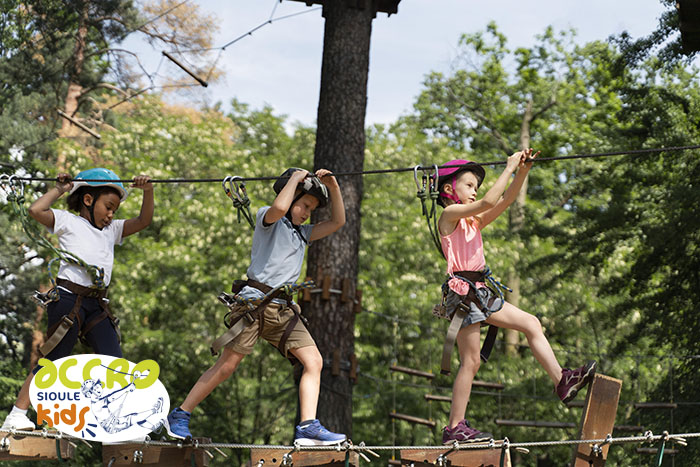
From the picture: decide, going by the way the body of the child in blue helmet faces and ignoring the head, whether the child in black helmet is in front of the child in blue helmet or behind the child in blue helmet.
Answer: in front

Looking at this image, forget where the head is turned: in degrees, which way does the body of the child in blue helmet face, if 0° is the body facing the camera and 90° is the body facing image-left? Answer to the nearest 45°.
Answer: approximately 315°

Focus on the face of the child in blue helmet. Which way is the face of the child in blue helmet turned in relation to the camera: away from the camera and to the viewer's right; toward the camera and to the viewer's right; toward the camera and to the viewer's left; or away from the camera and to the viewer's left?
toward the camera and to the viewer's right

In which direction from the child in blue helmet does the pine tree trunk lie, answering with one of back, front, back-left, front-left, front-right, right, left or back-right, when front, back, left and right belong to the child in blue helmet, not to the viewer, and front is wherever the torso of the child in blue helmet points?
left

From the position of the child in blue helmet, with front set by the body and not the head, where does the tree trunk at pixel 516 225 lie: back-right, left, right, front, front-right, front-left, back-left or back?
left

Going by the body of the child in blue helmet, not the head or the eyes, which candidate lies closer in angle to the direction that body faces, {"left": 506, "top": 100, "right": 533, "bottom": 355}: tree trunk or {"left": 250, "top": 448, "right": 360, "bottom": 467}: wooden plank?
the wooden plank
